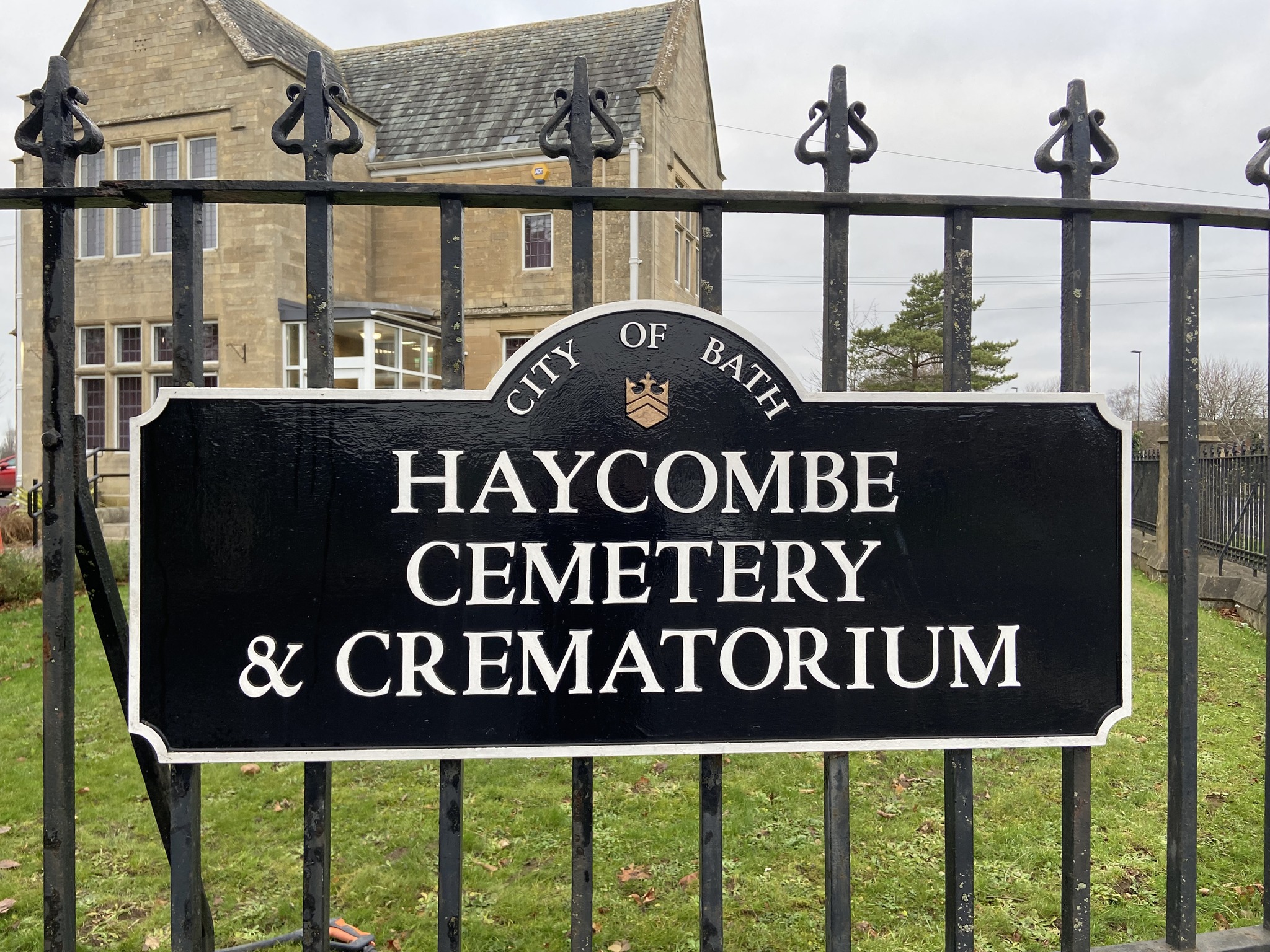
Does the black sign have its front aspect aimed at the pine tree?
no

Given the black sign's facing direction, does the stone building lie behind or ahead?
behind

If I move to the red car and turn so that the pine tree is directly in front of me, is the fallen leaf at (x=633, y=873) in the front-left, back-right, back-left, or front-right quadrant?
front-right

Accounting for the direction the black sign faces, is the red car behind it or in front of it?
behind

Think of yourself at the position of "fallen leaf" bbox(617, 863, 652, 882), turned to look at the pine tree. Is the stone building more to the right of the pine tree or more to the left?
left

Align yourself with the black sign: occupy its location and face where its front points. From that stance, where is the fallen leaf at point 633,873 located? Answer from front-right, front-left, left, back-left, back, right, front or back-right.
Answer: back

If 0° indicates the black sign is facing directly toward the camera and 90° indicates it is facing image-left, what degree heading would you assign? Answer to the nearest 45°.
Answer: approximately 0°

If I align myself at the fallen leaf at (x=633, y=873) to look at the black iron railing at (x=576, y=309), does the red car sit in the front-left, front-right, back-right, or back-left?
back-right

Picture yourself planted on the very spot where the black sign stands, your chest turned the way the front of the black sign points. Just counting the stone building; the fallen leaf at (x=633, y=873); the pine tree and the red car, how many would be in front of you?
0
